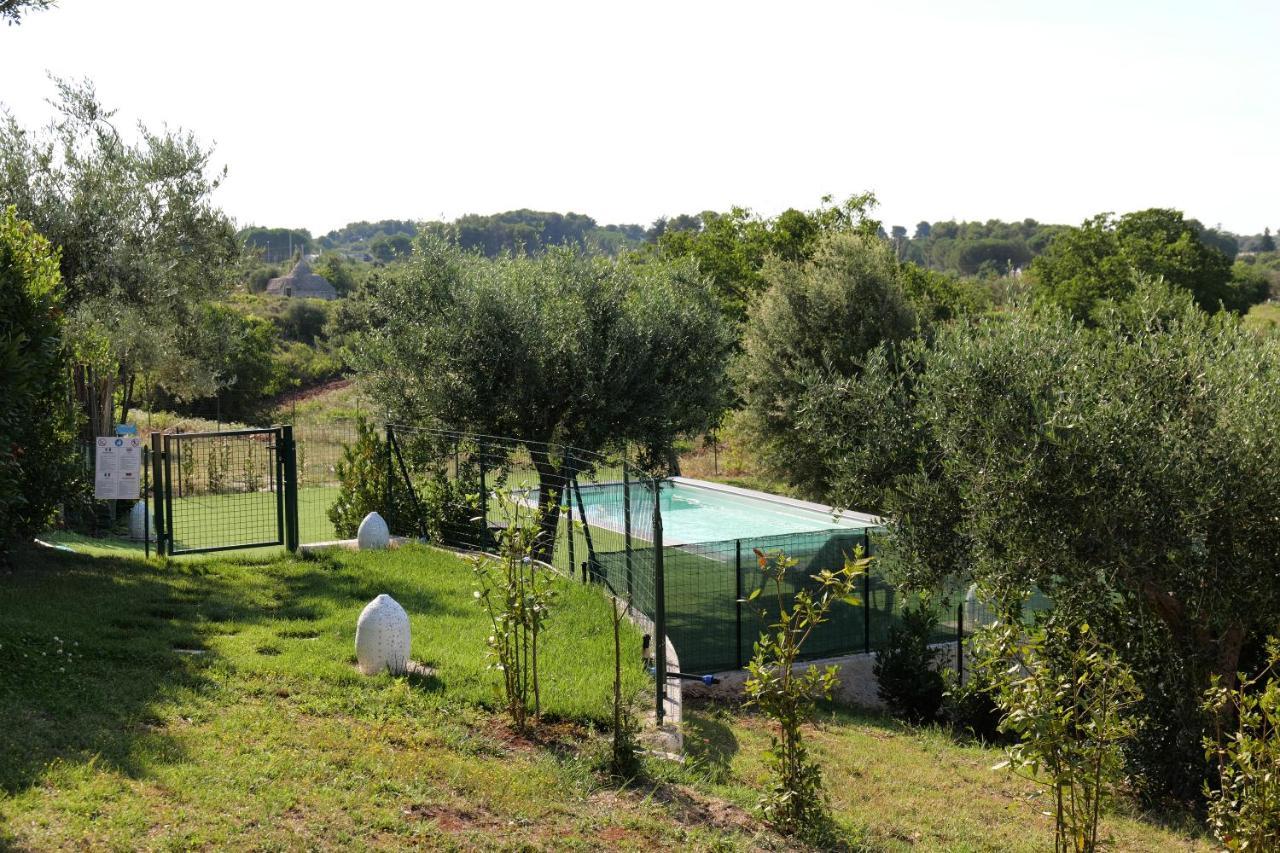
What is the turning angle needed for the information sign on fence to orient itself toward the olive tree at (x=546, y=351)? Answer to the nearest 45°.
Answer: approximately 90° to its left

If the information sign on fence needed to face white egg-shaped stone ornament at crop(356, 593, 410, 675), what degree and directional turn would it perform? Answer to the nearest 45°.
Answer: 0° — it already faces it

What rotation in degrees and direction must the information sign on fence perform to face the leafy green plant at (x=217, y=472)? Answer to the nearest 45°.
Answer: approximately 180°

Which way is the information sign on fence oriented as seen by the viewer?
toward the camera

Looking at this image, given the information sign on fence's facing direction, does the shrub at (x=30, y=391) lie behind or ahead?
ahead

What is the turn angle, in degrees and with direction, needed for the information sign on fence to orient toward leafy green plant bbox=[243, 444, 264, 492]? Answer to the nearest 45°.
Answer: approximately 180°

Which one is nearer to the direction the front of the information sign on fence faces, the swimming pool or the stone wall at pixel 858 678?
the stone wall

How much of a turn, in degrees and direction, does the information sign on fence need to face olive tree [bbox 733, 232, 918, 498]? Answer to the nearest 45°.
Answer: approximately 135° to its left

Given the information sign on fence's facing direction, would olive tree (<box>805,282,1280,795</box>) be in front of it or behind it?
in front
